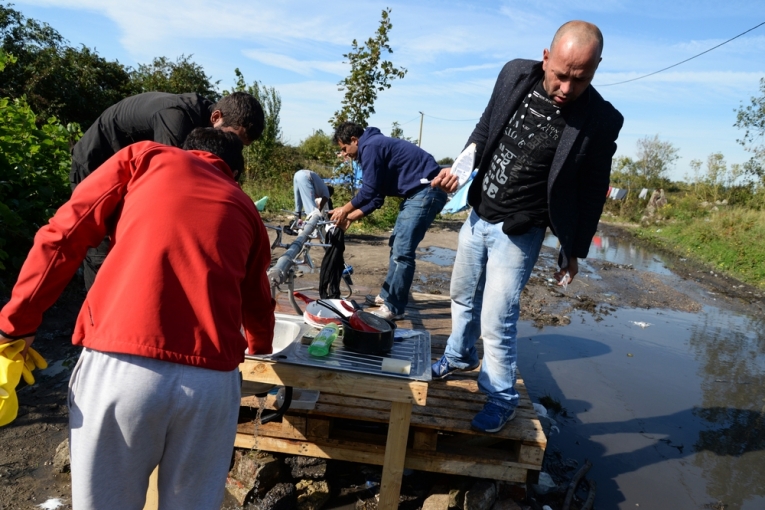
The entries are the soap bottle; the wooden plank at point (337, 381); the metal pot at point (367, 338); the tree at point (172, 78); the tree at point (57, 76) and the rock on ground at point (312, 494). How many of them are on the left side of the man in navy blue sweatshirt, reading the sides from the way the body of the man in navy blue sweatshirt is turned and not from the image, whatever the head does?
4

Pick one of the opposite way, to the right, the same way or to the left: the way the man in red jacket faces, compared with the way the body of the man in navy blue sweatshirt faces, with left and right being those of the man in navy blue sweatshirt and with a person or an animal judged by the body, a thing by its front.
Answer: to the right

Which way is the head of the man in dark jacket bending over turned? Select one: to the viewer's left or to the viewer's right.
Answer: to the viewer's right

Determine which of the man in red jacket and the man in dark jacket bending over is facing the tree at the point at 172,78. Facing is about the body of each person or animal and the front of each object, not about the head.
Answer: the man in red jacket

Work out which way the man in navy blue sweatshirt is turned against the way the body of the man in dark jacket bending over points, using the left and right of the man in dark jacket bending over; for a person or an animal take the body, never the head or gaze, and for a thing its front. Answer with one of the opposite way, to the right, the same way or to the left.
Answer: the opposite way

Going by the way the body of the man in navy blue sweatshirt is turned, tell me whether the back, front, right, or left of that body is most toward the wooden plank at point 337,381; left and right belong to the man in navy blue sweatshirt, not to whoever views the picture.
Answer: left

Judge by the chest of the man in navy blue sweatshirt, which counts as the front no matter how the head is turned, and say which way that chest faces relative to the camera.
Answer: to the viewer's left

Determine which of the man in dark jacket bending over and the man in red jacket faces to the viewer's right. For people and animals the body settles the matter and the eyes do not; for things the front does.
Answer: the man in dark jacket bending over

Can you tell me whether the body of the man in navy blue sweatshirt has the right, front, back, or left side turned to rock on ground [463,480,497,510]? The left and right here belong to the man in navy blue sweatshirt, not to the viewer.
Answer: left

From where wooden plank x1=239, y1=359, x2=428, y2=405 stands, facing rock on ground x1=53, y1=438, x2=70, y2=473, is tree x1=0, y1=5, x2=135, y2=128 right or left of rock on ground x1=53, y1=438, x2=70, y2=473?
right

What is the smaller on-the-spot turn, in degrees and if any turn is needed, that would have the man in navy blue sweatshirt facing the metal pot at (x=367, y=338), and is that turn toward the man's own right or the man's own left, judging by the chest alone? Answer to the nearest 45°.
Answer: approximately 90° to the man's own left

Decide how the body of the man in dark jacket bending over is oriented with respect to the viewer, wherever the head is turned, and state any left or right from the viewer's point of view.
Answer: facing to the right of the viewer

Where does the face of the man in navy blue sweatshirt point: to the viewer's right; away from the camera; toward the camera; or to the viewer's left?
to the viewer's left

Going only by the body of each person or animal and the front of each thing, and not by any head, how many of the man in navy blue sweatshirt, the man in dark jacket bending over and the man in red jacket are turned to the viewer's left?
1

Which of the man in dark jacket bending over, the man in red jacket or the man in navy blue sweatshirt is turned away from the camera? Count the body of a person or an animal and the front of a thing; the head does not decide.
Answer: the man in red jacket

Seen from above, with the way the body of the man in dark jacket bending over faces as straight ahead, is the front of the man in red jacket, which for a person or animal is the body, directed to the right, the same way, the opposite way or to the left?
to the left
